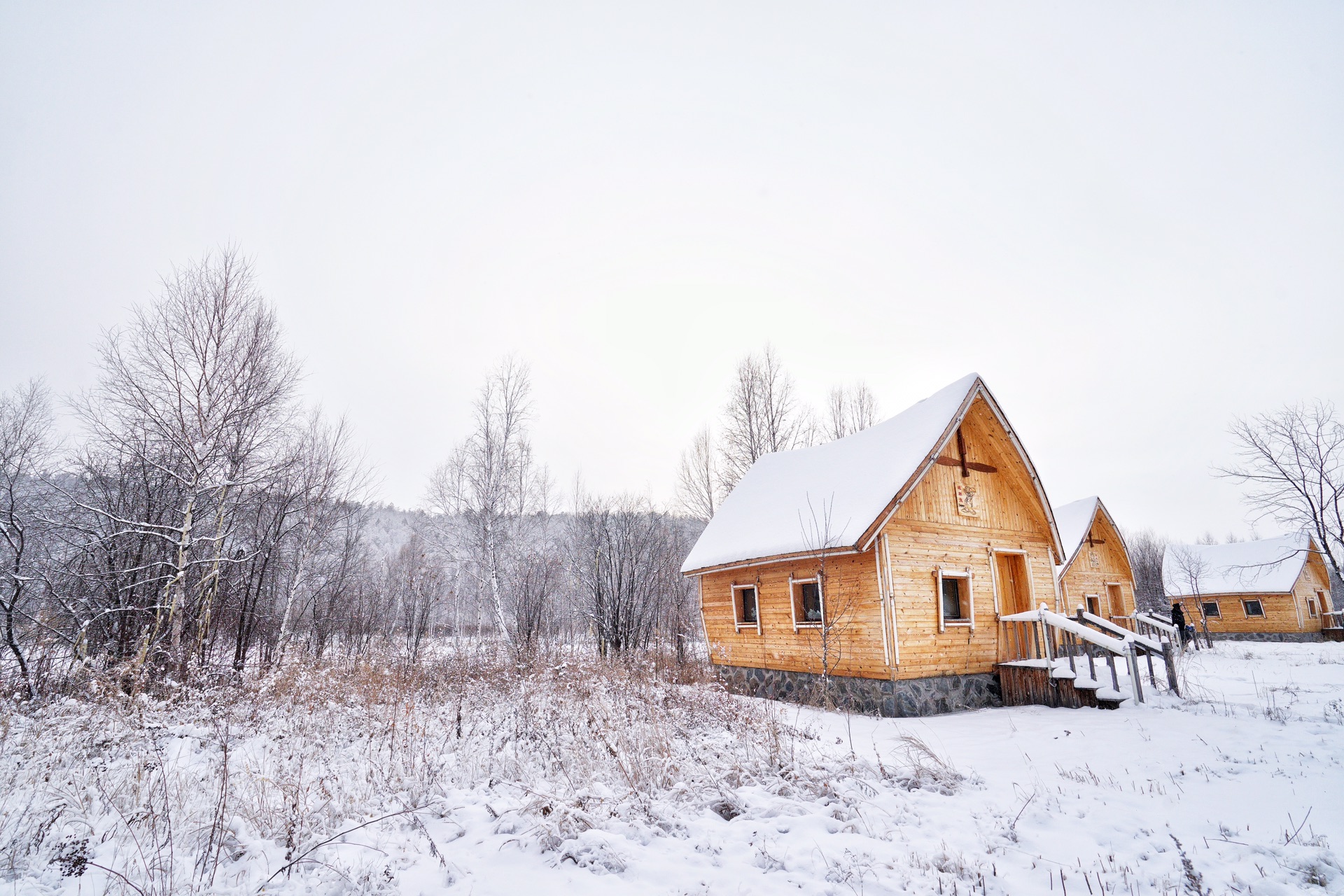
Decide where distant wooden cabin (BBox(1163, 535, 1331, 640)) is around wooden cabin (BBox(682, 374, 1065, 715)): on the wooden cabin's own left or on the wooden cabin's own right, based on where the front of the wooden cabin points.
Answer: on the wooden cabin's own left

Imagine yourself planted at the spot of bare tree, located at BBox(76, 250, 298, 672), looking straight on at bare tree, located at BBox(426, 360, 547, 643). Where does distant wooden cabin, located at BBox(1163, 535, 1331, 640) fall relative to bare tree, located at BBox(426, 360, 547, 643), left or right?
right

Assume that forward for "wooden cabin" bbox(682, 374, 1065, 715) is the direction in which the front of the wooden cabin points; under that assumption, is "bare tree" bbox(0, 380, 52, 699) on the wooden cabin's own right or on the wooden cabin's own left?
on the wooden cabin's own right

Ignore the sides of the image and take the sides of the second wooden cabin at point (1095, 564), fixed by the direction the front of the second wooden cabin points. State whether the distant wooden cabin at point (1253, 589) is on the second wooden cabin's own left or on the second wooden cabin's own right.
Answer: on the second wooden cabin's own left

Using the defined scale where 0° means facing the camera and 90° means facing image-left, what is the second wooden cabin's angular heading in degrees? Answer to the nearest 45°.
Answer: approximately 315°

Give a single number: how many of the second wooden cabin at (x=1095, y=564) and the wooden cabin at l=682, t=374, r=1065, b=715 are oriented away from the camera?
0

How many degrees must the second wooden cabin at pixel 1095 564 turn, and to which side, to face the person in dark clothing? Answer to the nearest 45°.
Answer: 0° — it already faces them

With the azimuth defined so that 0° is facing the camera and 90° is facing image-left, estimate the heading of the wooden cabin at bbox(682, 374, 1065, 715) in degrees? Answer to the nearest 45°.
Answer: approximately 315°
